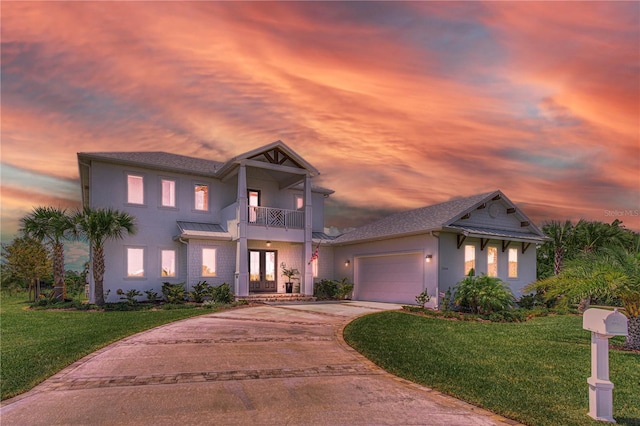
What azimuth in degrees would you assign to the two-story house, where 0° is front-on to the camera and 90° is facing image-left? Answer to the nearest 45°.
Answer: approximately 315°

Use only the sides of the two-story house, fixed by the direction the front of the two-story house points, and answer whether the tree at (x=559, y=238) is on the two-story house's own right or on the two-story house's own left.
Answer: on the two-story house's own left

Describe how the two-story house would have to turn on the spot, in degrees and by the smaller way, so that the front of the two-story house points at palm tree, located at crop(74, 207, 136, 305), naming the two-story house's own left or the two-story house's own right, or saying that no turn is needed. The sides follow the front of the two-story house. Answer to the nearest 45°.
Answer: approximately 90° to the two-story house's own right
